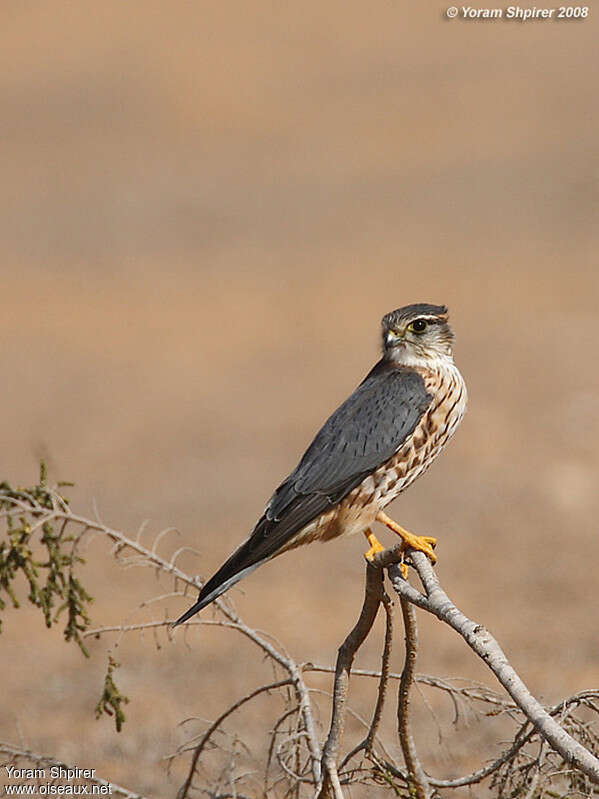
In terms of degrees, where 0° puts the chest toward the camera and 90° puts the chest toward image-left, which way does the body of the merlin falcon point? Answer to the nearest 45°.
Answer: approximately 270°
